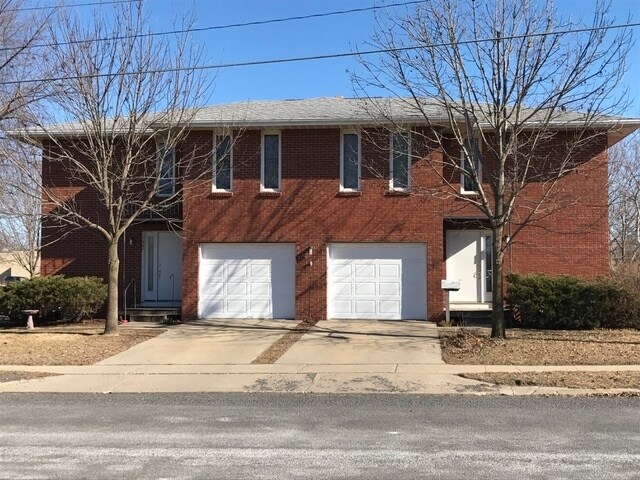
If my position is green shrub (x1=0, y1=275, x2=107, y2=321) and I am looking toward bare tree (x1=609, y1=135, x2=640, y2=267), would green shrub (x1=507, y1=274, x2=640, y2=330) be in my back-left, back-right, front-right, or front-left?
front-right

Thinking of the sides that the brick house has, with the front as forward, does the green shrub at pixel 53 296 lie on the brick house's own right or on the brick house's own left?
on the brick house's own right

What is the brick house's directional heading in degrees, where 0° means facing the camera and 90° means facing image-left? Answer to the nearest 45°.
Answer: approximately 0°

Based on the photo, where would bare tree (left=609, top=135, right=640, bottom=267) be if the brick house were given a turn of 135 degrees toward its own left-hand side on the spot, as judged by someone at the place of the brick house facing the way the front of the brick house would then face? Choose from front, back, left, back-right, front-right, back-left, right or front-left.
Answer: front
